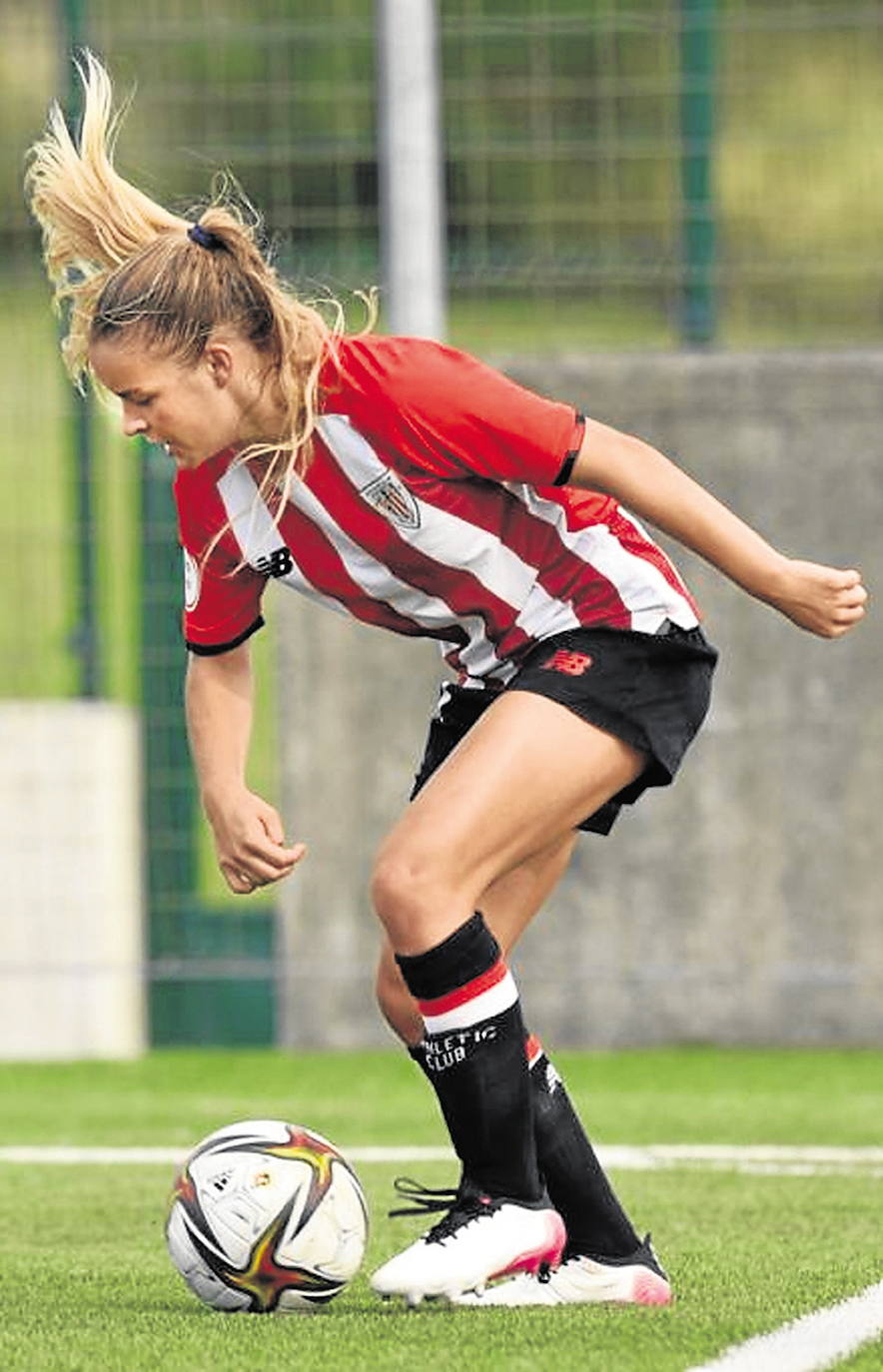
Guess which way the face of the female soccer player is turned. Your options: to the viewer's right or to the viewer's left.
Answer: to the viewer's left

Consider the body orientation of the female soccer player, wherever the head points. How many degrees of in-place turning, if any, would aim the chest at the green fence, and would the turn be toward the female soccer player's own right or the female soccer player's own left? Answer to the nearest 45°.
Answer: approximately 135° to the female soccer player's own right

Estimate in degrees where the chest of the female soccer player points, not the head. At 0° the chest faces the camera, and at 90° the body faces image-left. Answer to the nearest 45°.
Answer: approximately 45°
